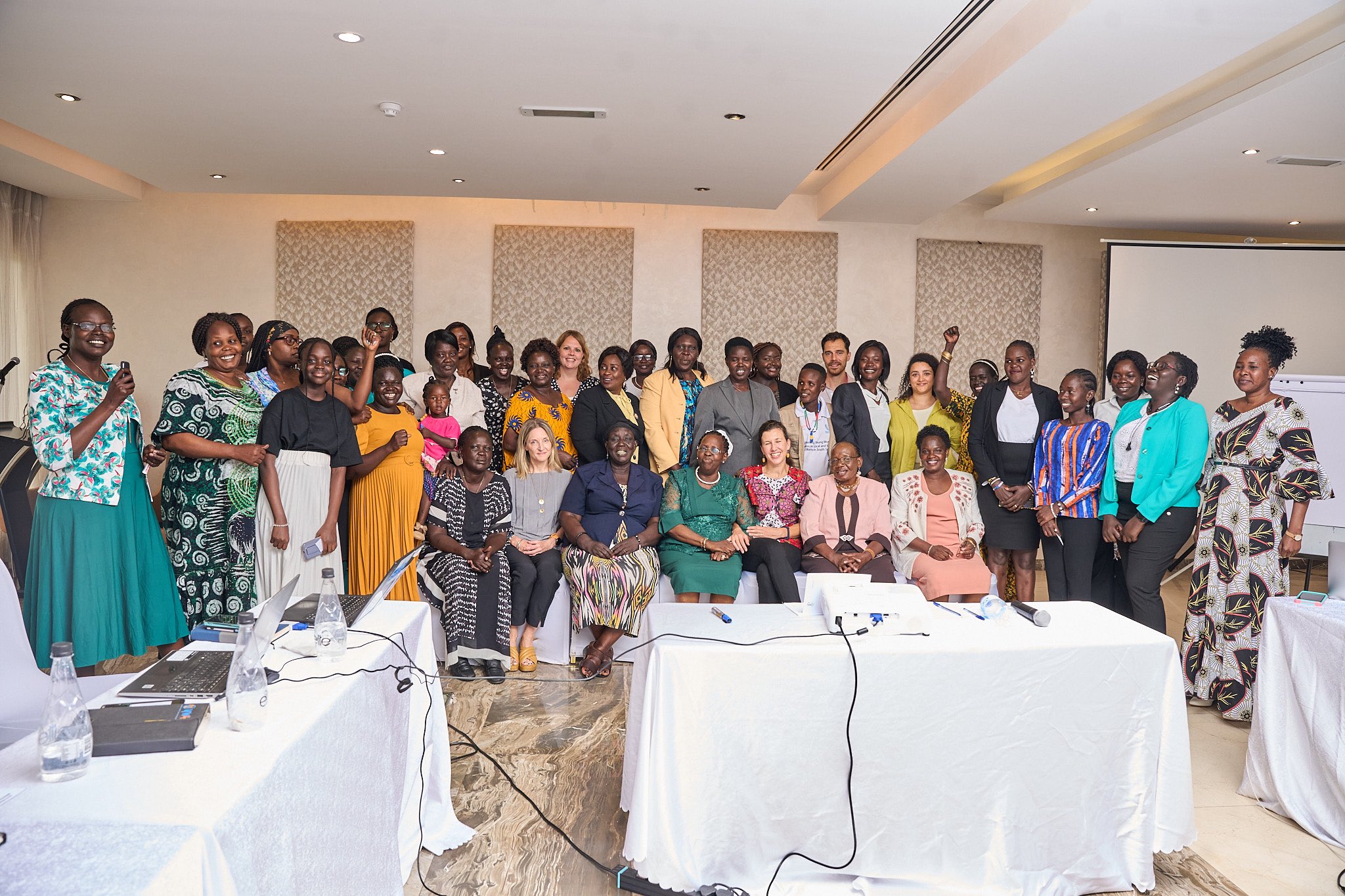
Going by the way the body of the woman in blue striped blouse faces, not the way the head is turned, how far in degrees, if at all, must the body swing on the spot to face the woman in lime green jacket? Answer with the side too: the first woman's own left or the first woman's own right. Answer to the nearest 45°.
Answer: approximately 90° to the first woman's own right

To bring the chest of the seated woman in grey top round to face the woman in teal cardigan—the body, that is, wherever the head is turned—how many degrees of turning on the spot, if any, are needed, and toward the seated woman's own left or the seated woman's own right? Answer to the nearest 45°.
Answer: approximately 90° to the seated woman's own left

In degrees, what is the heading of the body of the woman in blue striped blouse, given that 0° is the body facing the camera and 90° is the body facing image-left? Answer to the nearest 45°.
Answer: approximately 45°

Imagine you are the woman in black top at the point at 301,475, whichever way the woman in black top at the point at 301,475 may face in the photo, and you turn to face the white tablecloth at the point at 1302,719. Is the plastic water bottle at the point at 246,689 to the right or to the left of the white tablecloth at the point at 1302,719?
right

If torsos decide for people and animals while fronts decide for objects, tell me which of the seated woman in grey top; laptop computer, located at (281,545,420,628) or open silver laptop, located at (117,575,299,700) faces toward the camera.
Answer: the seated woman in grey top

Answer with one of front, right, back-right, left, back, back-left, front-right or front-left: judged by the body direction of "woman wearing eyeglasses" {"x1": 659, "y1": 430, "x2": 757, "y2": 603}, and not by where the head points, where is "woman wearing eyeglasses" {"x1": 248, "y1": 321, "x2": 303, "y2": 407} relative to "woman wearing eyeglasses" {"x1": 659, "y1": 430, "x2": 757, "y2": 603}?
right

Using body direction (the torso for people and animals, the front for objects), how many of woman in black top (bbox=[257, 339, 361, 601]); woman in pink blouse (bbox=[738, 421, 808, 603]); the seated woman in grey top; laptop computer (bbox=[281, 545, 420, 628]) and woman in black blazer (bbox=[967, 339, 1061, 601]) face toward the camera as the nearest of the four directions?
4

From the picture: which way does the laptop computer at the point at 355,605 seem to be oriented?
to the viewer's left

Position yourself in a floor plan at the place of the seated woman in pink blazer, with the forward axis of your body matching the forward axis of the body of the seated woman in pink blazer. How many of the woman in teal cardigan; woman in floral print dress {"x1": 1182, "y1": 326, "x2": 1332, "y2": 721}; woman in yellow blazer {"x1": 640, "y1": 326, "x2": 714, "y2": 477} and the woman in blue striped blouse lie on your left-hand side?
3
